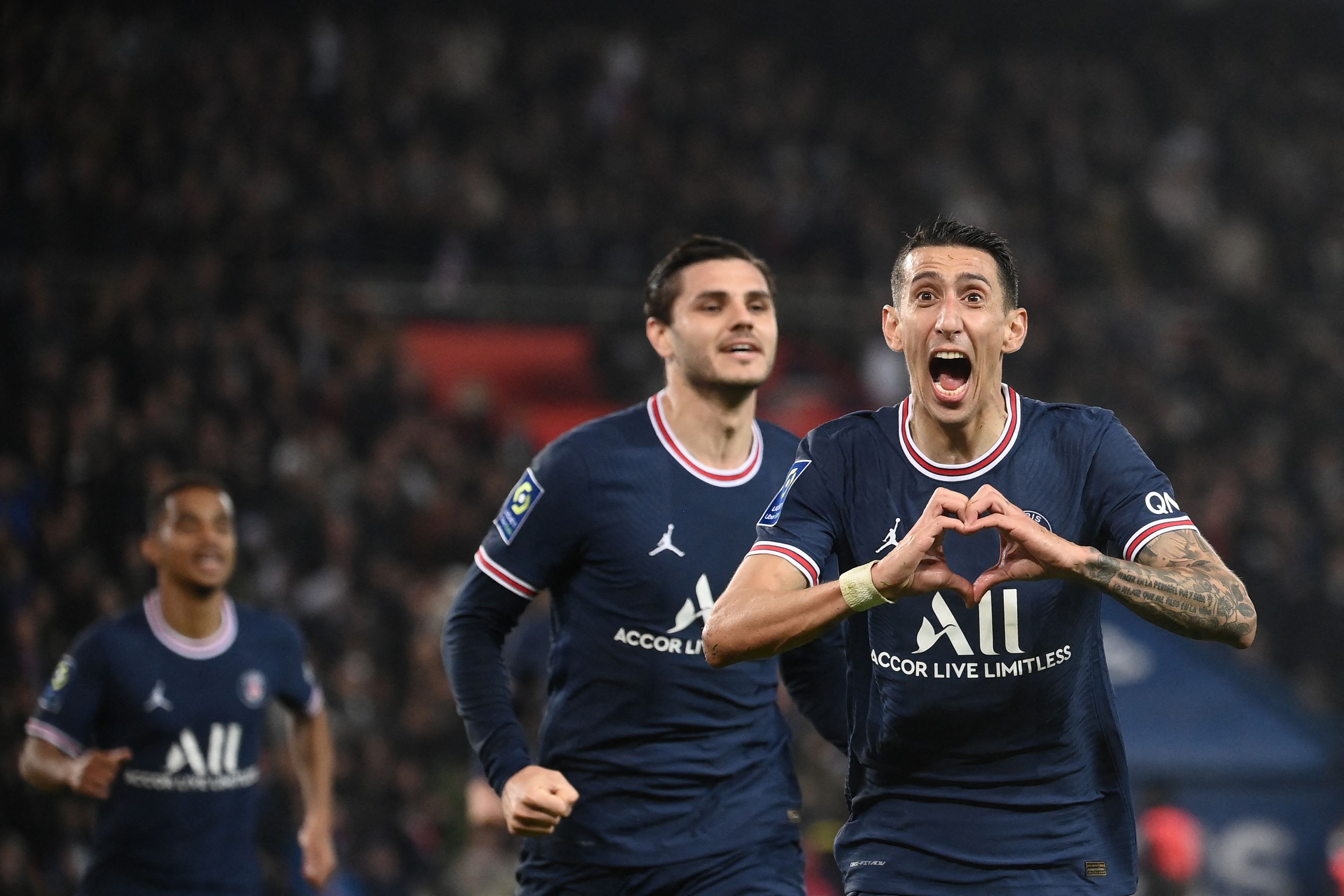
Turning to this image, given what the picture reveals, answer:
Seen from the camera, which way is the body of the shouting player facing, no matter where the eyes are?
toward the camera

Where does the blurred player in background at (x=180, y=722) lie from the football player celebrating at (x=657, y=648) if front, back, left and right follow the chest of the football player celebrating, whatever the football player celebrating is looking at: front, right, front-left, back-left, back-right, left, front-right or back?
back

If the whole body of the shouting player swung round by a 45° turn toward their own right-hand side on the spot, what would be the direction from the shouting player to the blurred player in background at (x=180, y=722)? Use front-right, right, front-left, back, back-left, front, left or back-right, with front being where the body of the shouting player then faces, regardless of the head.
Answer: right

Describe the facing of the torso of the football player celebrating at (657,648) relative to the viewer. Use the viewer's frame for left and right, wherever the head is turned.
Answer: facing the viewer and to the right of the viewer

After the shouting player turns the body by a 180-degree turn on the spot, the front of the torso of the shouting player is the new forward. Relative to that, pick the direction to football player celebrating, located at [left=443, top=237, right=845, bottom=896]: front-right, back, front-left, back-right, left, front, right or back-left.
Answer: front-left

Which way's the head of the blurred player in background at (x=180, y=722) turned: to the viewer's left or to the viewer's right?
to the viewer's right
